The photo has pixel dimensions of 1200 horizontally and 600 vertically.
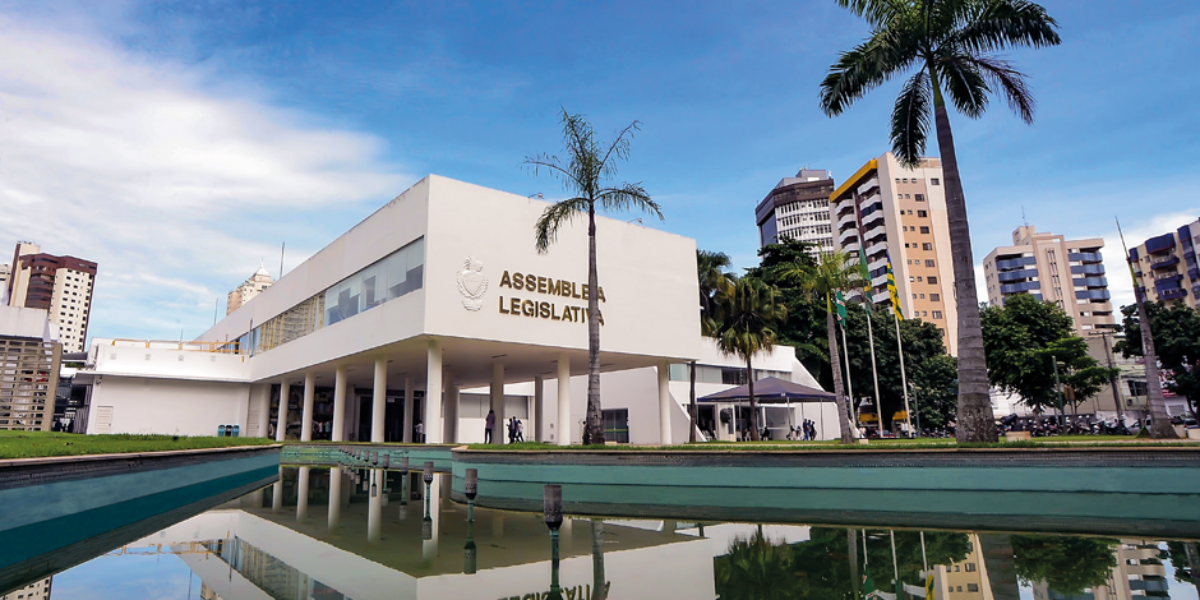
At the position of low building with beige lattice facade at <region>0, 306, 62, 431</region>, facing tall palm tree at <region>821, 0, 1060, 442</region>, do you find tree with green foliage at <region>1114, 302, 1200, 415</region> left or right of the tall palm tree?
left

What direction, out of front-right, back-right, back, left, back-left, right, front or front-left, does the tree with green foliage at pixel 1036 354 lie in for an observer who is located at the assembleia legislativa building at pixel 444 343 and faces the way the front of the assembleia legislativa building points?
front-left

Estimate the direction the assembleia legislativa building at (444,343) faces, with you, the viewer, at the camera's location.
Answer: facing the viewer and to the right of the viewer

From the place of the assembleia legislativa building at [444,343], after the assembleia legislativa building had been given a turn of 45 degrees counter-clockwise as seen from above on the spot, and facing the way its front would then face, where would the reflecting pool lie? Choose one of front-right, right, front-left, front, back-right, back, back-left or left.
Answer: right
